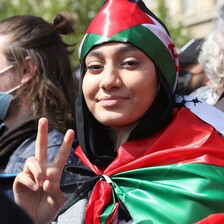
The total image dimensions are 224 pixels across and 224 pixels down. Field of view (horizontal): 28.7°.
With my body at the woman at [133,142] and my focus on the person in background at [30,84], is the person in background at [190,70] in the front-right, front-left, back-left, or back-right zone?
front-right

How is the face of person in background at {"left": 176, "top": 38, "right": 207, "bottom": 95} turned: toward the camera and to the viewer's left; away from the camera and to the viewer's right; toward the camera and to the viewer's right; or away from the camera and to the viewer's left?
toward the camera and to the viewer's left

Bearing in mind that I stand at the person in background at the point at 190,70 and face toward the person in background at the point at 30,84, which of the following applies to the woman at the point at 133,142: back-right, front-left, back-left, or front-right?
front-left
